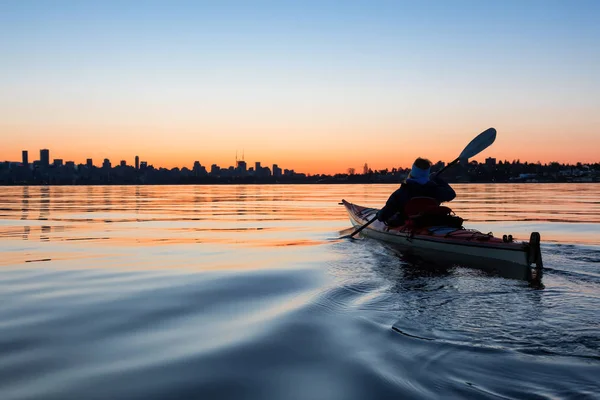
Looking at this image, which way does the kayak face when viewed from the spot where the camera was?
facing away from the viewer and to the left of the viewer
